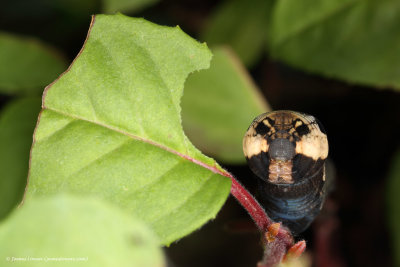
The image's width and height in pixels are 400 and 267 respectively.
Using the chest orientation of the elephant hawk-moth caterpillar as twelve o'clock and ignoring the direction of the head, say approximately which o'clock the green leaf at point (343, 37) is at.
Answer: The green leaf is roughly at 6 o'clock from the elephant hawk-moth caterpillar.

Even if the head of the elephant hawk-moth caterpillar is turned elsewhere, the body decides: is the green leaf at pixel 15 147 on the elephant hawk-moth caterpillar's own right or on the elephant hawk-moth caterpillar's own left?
on the elephant hawk-moth caterpillar's own right

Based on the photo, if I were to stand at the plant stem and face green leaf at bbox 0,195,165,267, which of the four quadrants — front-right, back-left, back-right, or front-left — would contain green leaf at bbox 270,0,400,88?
back-right

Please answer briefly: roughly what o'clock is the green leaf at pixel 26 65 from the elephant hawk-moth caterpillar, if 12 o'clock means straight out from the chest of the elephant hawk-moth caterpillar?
The green leaf is roughly at 4 o'clock from the elephant hawk-moth caterpillar.

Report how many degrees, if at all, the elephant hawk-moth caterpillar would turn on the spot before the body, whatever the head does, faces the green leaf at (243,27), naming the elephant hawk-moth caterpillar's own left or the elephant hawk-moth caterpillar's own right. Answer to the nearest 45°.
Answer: approximately 180°

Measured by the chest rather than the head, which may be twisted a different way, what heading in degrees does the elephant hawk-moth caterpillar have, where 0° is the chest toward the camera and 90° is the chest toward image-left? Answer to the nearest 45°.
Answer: approximately 0°
